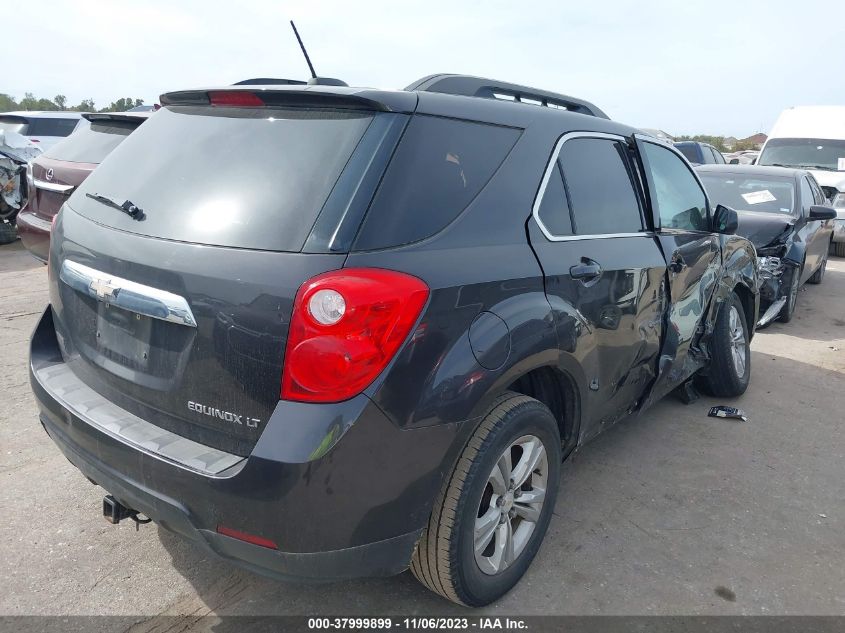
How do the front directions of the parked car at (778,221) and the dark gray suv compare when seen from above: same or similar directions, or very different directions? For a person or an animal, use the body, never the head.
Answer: very different directions

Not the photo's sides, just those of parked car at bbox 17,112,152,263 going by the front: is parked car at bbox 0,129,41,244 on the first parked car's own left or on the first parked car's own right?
on the first parked car's own left

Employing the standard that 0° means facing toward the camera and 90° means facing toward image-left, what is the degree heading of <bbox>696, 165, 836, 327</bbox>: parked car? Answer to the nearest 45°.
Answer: approximately 45°

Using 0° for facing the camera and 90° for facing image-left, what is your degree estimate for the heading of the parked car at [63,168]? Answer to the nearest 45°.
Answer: approximately 225°

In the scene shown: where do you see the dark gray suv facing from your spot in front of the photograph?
facing away from the viewer and to the right of the viewer

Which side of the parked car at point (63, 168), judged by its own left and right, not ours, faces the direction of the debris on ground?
right

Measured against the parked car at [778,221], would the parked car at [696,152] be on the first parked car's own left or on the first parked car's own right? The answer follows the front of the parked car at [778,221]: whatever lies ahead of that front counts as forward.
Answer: on the first parked car's own right

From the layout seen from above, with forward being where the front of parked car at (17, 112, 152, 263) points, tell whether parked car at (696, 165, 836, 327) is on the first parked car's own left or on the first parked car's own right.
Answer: on the first parked car's own right

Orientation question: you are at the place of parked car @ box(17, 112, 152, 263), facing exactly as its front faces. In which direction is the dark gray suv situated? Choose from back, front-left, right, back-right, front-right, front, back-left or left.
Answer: back-right
